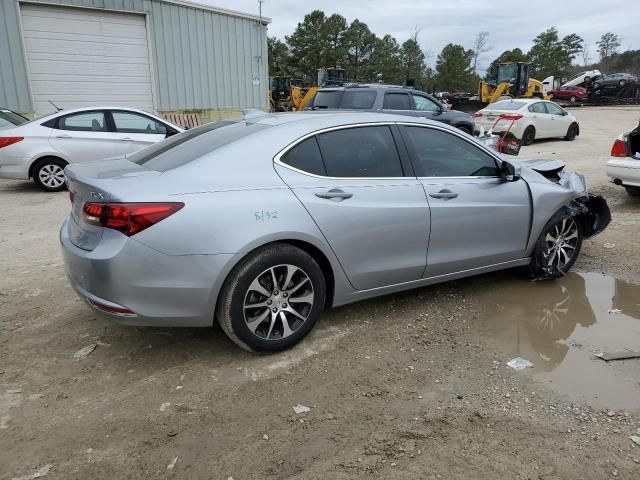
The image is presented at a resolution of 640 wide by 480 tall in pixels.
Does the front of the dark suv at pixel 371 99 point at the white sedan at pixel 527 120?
yes

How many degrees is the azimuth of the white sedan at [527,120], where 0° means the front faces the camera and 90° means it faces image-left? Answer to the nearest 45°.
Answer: approximately 225°

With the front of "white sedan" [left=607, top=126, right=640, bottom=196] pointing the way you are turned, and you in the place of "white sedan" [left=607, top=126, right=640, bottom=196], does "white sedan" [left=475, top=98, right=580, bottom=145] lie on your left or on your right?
on your left

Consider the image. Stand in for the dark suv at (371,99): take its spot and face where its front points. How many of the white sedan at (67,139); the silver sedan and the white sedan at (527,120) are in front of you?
1

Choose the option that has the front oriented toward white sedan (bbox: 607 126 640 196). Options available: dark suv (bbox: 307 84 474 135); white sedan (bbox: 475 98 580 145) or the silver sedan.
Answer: the silver sedan

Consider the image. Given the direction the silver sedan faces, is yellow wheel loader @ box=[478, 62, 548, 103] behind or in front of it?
in front

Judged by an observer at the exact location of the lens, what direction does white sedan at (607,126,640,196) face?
facing away from the viewer and to the right of the viewer

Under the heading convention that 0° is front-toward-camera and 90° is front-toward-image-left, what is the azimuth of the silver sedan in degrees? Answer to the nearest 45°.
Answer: approximately 225°

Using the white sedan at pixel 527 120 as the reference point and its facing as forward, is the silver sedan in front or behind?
behind

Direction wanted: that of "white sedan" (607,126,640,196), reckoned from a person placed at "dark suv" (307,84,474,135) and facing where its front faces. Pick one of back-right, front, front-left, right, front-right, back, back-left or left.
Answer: right

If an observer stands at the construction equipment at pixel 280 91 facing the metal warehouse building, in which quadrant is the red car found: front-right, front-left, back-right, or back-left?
back-left

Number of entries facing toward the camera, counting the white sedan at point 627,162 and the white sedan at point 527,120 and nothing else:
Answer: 0
